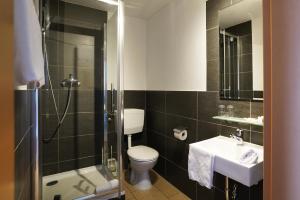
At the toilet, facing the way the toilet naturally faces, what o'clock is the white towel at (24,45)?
The white towel is roughly at 2 o'clock from the toilet.

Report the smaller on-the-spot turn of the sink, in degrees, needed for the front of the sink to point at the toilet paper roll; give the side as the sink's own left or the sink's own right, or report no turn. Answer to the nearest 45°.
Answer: approximately 90° to the sink's own right

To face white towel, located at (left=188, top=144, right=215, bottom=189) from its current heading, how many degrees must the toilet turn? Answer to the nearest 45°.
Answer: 0° — it already faces it

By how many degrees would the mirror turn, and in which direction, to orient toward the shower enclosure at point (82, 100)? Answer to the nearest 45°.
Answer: approximately 45° to its right

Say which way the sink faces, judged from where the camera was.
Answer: facing the viewer and to the left of the viewer

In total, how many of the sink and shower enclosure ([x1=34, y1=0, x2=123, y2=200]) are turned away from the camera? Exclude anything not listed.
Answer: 0

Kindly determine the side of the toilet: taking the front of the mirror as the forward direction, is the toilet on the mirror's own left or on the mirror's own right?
on the mirror's own right
